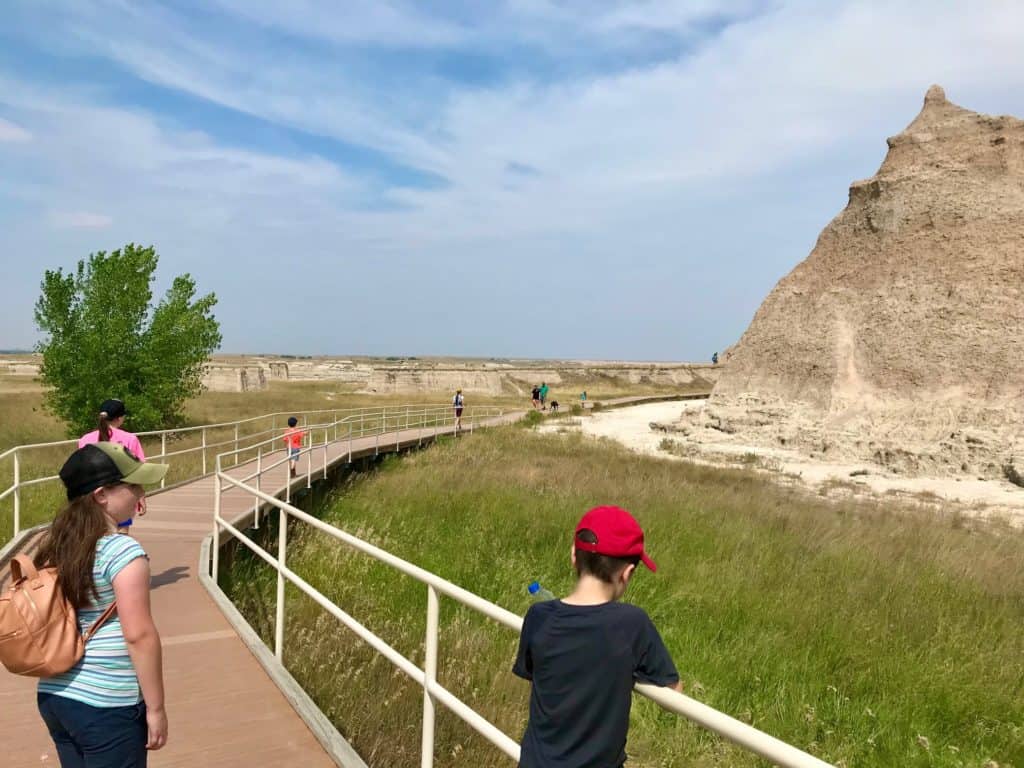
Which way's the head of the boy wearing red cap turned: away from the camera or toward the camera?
away from the camera

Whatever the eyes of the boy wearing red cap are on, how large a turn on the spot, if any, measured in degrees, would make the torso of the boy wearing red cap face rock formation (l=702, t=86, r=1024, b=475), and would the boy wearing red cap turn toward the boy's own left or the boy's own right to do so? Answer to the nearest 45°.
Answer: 0° — they already face it

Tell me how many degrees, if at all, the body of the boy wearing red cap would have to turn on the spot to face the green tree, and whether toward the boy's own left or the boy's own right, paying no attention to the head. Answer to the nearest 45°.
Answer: approximately 90° to the boy's own left

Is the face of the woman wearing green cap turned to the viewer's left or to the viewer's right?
to the viewer's right

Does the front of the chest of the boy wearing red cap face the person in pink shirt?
no

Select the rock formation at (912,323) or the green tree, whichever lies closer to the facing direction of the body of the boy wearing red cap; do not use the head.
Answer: the rock formation

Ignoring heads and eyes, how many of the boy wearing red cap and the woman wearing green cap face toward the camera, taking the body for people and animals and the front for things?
0

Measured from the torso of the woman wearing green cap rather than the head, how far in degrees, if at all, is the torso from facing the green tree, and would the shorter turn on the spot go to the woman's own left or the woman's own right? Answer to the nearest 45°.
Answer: approximately 45° to the woman's own left

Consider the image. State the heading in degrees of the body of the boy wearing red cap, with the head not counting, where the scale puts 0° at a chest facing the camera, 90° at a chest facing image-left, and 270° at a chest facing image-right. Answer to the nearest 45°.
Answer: approximately 225°

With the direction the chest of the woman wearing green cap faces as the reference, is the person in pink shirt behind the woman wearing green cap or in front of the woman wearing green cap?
in front

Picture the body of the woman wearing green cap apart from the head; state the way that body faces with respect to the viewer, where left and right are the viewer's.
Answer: facing away from the viewer and to the right of the viewer
